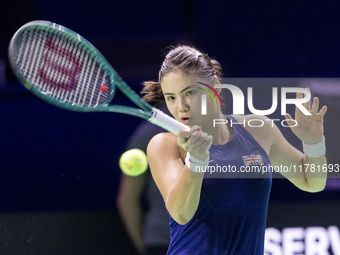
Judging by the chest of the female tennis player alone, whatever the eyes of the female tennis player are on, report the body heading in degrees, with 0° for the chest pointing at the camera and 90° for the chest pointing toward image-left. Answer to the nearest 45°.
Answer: approximately 0°
